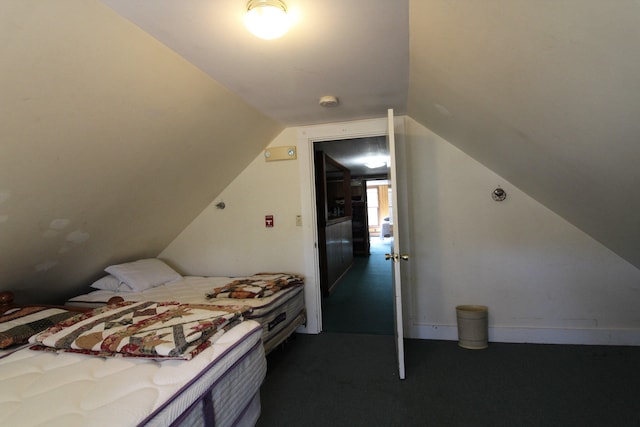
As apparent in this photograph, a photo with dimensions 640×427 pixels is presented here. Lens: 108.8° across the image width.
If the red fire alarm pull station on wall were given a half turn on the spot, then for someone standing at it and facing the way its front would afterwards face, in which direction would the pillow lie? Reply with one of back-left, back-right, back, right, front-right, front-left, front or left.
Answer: left

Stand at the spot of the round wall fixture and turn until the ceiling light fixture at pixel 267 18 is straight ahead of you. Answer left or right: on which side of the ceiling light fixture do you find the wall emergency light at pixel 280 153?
right

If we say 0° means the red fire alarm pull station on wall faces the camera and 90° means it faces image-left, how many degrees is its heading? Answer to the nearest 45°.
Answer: approximately 0°

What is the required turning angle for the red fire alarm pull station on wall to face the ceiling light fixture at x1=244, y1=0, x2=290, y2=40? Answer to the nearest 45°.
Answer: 0° — it already faces it

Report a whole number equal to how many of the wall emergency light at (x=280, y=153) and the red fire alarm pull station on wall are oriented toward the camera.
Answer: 2

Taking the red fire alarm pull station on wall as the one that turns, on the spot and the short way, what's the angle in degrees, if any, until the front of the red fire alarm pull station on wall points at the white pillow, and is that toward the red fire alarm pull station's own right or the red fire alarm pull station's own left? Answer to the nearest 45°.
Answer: approximately 90° to the red fire alarm pull station's own right

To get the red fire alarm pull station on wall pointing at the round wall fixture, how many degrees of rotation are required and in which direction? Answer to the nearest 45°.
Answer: approximately 45° to its left

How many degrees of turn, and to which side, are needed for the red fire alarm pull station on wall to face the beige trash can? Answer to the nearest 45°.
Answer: approximately 45° to its left

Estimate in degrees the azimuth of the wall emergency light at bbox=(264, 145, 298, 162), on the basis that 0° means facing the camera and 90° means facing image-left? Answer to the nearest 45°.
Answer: approximately 0°
